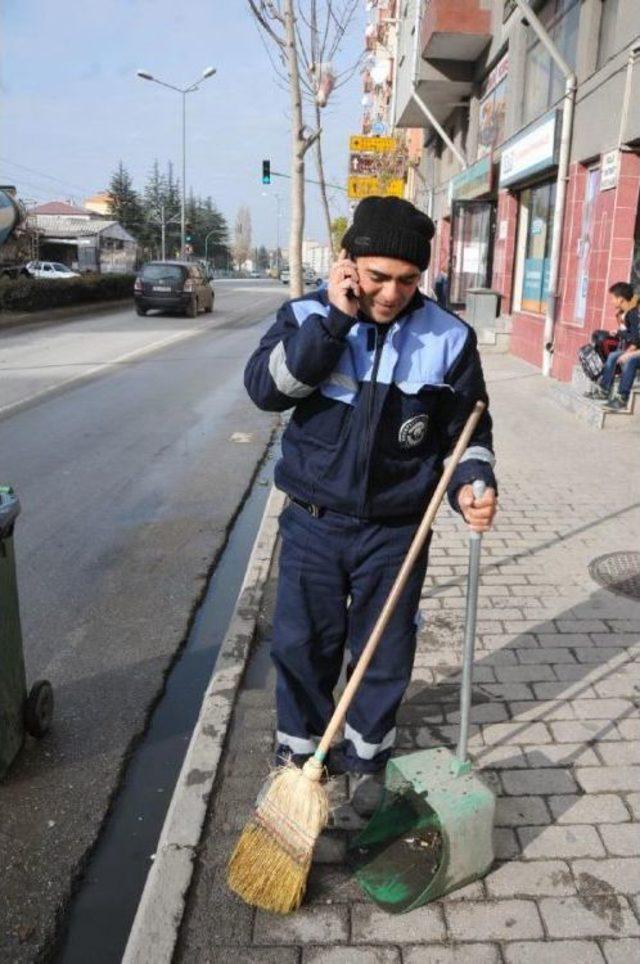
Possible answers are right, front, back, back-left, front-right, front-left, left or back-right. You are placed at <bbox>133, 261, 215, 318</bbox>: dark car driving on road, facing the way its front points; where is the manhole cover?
back-right

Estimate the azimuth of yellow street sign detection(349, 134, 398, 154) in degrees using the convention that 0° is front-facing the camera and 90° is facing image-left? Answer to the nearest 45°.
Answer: approximately 0°

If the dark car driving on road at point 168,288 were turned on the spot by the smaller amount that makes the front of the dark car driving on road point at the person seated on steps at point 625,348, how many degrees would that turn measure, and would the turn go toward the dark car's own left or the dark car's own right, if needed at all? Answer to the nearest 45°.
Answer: approximately 135° to the dark car's own right

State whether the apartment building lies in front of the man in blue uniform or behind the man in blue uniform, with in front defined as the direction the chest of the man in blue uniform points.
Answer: behind

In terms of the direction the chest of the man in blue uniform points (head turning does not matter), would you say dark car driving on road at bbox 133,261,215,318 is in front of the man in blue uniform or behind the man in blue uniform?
behind

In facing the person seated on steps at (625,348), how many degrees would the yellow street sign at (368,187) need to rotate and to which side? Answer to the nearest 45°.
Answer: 0° — it already faces them

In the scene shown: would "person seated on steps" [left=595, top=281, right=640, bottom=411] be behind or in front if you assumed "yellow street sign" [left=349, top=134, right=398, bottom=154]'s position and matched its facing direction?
in front

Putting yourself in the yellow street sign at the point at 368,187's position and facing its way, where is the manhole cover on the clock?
The manhole cover is roughly at 12 o'clock from the yellow street sign.

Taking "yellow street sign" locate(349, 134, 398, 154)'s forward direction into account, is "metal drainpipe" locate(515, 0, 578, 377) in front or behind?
in front

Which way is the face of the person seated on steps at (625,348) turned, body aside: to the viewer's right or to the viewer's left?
to the viewer's left

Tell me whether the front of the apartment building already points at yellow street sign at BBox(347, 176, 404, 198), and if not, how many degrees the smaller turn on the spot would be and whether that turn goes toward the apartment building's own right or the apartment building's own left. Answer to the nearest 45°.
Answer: approximately 90° to the apartment building's own right

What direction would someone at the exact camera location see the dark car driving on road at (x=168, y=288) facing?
facing away from the viewer and to the right of the viewer

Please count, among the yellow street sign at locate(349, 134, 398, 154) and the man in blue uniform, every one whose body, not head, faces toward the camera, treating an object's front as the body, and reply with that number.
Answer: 2
